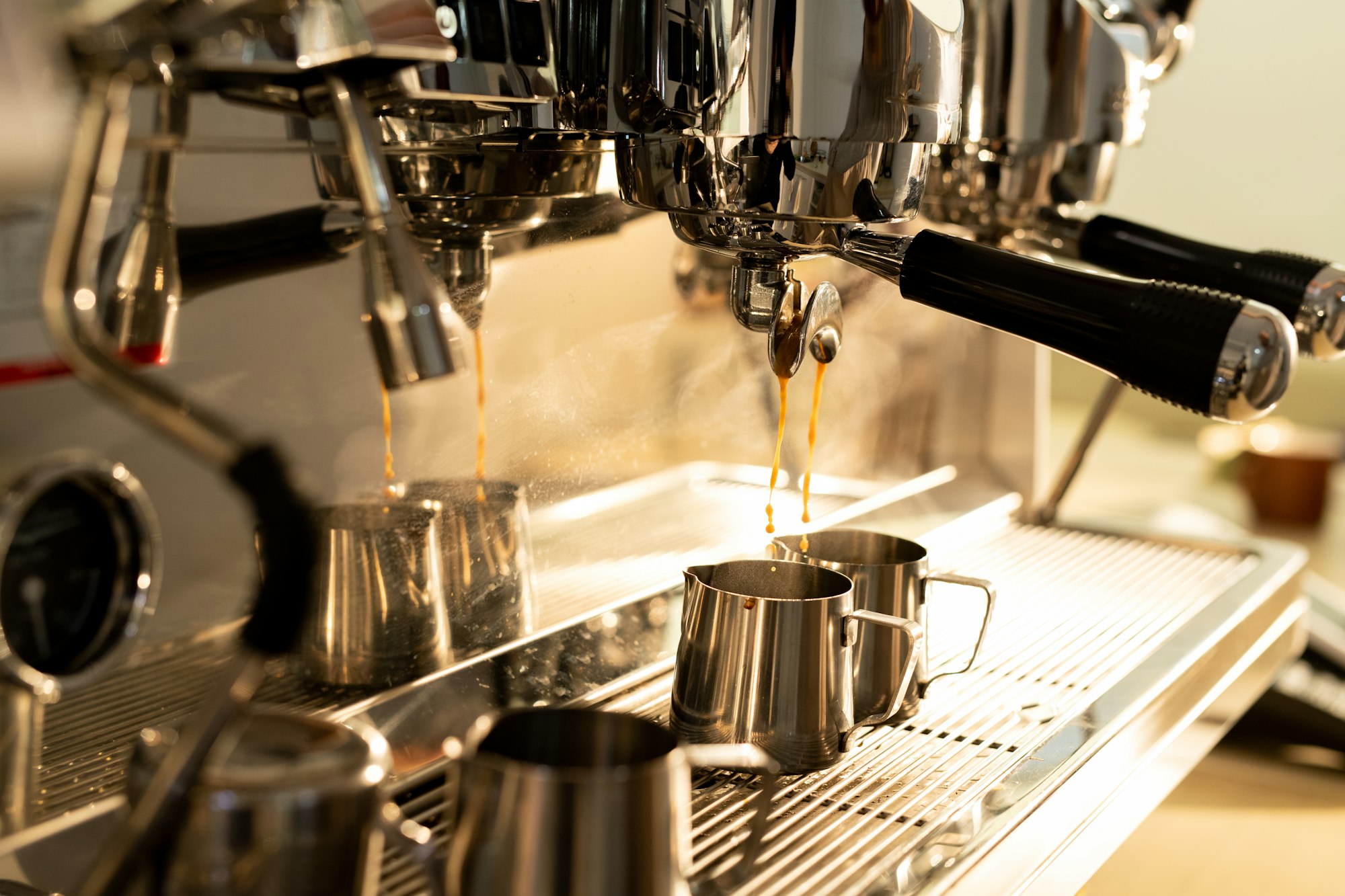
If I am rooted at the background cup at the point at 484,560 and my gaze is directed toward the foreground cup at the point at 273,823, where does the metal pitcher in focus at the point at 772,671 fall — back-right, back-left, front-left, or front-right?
front-left
